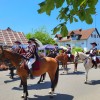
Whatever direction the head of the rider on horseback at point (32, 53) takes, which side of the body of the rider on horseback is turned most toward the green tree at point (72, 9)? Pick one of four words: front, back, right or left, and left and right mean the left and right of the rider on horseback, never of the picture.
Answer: left

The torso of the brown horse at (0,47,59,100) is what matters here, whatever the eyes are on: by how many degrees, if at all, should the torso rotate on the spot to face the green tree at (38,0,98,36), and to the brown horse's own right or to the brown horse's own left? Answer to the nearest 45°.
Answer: approximately 90° to the brown horse's own left

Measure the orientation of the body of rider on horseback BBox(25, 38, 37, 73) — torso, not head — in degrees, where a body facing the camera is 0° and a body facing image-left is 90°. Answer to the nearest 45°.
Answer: approximately 90°

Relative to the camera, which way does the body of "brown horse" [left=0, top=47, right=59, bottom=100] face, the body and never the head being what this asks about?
to the viewer's left
